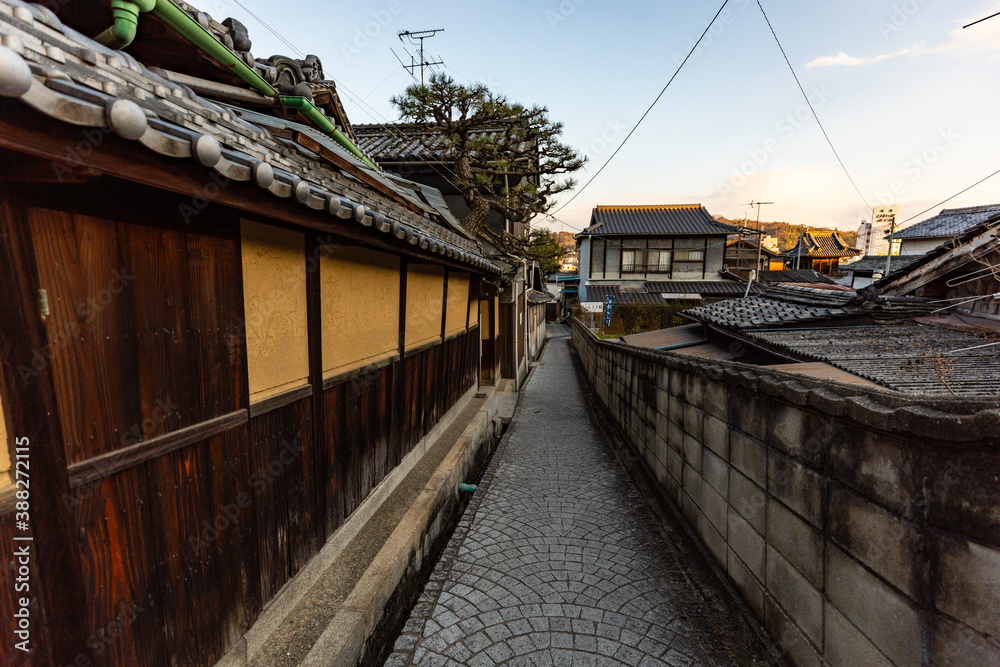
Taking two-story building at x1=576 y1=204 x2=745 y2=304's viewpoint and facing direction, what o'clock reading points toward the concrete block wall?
The concrete block wall is roughly at 12 o'clock from the two-story building.

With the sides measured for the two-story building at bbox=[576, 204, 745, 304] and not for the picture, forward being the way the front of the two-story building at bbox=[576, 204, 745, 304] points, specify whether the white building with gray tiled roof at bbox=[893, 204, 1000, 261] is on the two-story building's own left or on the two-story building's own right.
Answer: on the two-story building's own left

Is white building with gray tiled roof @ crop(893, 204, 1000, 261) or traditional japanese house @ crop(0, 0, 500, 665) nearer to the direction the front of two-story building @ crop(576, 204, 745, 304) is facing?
the traditional japanese house

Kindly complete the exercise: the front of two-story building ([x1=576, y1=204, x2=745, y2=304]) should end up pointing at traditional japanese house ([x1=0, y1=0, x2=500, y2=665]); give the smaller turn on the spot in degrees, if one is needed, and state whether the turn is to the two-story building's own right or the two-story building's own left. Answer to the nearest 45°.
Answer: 0° — it already faces it

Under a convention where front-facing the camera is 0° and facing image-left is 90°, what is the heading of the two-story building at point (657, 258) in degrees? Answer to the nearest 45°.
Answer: approximately 0°
